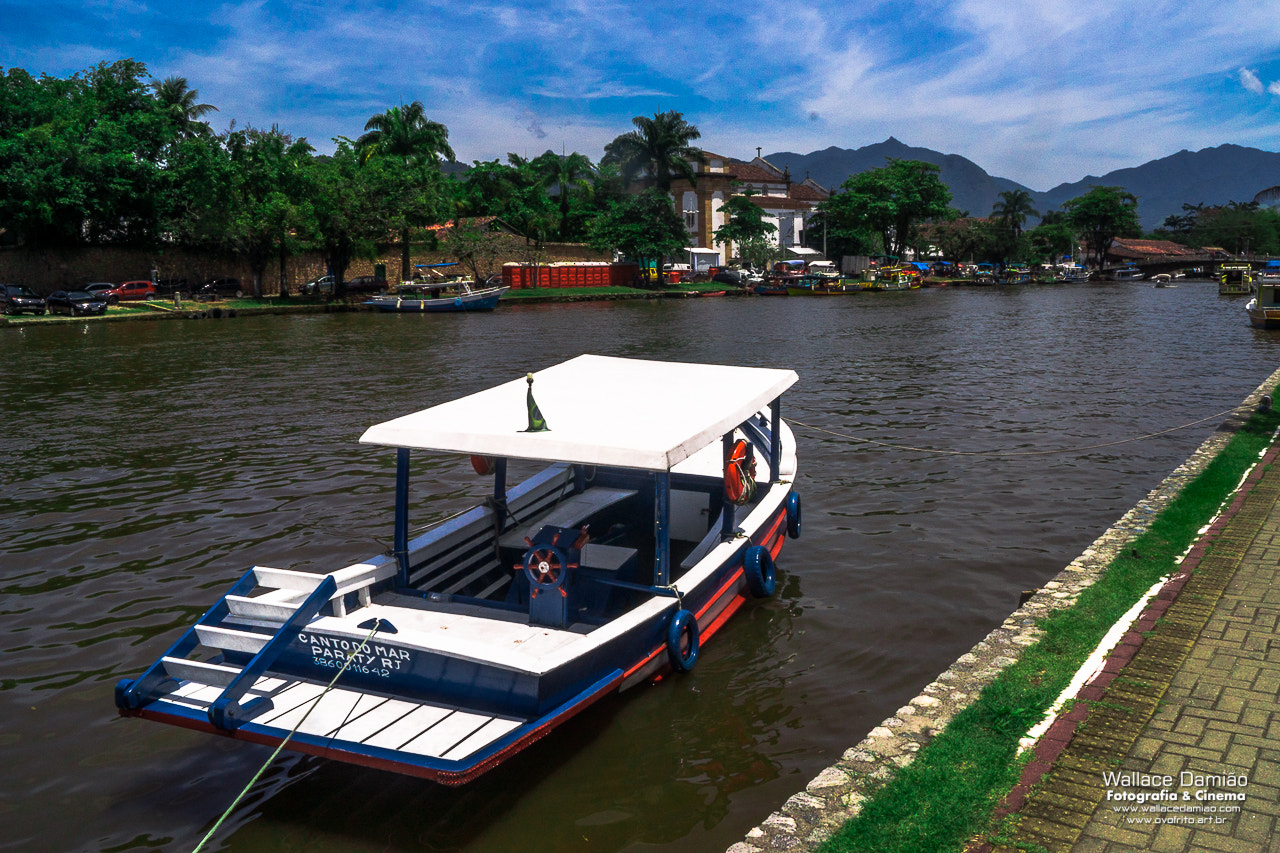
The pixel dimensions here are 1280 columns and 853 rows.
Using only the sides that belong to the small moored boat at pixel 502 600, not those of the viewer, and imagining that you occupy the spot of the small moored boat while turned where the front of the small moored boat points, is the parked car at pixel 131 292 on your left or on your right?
on your left

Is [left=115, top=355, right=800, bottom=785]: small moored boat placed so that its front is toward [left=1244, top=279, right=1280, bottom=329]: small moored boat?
yes

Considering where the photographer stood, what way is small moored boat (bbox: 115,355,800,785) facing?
facing away from the viewer and to the right of the viewer

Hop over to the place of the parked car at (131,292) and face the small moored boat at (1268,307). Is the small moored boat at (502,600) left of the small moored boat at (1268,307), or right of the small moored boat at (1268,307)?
right

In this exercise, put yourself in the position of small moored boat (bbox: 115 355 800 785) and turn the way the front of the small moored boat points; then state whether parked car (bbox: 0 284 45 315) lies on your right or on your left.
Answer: on your left

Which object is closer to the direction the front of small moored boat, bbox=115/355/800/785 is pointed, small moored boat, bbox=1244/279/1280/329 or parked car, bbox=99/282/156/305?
the small moored boat

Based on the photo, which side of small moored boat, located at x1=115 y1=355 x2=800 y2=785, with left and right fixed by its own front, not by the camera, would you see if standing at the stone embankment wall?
right
